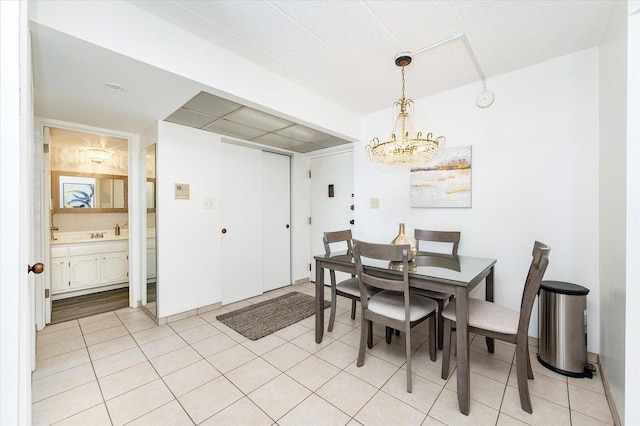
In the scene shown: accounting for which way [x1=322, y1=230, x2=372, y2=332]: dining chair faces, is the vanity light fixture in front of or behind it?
behind

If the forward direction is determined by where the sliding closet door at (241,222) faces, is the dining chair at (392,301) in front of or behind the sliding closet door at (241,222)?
in front

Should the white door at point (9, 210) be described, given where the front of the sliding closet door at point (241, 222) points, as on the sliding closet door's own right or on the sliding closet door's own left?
on the sliding closet door's own right

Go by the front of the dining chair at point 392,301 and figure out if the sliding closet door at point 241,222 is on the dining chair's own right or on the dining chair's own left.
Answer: on the dining chair's own left

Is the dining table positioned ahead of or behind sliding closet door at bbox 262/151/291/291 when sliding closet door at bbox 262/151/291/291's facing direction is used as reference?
ahead

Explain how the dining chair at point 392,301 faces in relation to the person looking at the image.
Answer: facing away from the viewer and to the right of the viewer

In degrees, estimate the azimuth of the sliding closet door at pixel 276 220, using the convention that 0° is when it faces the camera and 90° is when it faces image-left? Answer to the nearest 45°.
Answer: approximately 315°

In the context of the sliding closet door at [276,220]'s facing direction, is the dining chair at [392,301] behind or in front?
in front

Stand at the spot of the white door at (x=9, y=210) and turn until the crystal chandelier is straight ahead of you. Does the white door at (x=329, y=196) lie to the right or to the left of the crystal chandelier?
left

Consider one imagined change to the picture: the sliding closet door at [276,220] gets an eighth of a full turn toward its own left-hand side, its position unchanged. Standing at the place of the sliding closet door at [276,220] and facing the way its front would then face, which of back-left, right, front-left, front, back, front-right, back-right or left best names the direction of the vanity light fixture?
back
